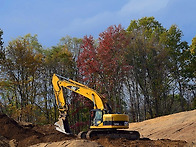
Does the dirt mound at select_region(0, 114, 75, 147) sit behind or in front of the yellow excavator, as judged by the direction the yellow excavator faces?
in front

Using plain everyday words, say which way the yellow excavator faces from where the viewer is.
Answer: facing to the left of the viewer

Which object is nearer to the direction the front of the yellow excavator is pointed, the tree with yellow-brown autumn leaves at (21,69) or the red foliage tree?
the tree with yellow-brown autumn leaves

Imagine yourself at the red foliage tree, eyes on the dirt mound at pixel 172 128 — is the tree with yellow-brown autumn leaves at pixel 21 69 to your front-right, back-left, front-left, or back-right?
back-right

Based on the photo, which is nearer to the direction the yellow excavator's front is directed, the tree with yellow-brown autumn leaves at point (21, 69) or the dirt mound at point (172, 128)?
the tree with yellow-brown autumn leaves

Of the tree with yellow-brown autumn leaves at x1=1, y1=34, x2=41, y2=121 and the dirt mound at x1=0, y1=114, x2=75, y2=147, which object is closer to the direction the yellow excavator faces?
the dirt mound

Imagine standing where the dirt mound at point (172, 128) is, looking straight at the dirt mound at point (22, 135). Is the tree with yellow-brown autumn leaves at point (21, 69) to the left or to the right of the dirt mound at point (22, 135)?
right

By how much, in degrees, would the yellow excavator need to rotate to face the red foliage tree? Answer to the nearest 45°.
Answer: approximately 90° to its right

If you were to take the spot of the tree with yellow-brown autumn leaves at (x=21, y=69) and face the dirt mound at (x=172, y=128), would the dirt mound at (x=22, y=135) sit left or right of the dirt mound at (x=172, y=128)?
right

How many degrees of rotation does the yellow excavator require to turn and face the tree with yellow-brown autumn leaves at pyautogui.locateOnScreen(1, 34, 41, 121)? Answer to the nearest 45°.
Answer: approximately 45° to its right
